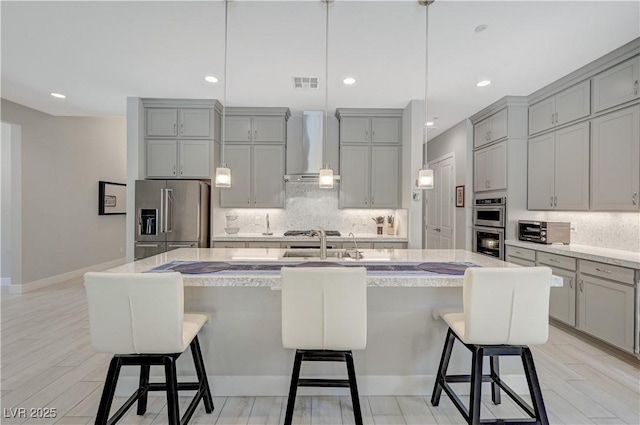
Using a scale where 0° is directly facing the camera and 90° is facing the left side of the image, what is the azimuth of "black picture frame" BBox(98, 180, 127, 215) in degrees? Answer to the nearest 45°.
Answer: approximately 315°

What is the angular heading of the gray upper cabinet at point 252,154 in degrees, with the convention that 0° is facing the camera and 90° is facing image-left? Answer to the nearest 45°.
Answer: approximately 0°

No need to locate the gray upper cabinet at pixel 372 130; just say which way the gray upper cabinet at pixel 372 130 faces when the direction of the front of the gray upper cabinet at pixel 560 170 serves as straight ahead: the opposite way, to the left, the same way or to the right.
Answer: to the left

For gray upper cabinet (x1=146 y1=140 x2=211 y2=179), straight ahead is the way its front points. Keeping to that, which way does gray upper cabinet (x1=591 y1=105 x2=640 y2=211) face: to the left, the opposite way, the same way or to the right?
to the right

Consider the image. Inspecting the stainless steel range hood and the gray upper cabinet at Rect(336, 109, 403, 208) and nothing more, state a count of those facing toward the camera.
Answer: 2

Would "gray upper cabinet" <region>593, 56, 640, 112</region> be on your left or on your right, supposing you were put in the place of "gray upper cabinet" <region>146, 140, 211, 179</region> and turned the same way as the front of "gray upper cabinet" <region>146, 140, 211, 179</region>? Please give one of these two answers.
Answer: on your left

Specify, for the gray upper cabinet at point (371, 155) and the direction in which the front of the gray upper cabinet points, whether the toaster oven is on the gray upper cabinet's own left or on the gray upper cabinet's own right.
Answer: on the gray upper cabinet's own left

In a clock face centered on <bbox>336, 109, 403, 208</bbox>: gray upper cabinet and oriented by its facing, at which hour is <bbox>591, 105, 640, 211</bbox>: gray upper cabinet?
<bbox>591, 105, 640, 211</bbox>: gray upper cabinet is roughly at 10 o'clock from <bbox>336, 109, 403, 208</bbox>: gray upper cabinet.

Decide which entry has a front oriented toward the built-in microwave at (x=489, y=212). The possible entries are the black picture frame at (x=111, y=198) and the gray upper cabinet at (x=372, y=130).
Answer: the black picture frame
